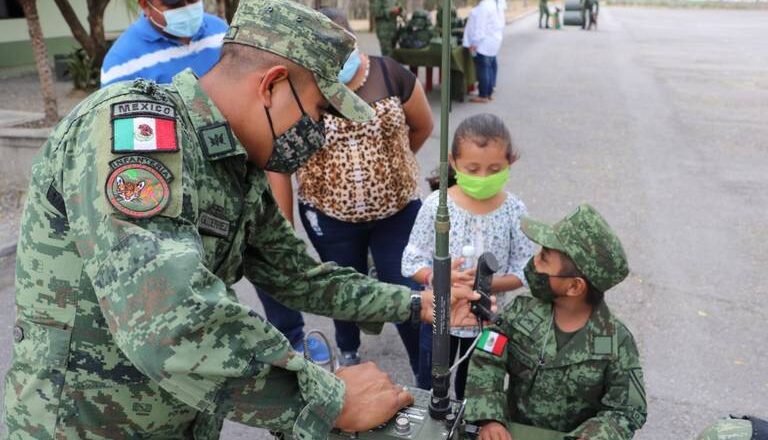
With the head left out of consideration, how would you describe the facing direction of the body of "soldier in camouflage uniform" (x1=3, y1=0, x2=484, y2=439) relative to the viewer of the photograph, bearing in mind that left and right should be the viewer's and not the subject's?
facing to the right of the viewer

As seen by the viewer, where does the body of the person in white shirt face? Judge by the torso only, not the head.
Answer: to the viewer's left

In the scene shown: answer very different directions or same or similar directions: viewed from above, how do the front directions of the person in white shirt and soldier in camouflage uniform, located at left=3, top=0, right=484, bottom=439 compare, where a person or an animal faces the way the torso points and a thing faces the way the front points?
very different directions

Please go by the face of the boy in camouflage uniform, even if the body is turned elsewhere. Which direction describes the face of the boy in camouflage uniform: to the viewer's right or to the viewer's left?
to the viewer's left

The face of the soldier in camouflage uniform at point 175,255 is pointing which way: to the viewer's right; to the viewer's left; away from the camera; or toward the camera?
to the viewer's right

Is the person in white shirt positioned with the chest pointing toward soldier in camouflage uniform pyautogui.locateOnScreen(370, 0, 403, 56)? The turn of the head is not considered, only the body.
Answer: yes

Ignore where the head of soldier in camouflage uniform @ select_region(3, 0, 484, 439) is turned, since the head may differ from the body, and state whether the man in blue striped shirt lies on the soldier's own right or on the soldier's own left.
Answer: on the soldier's own left
